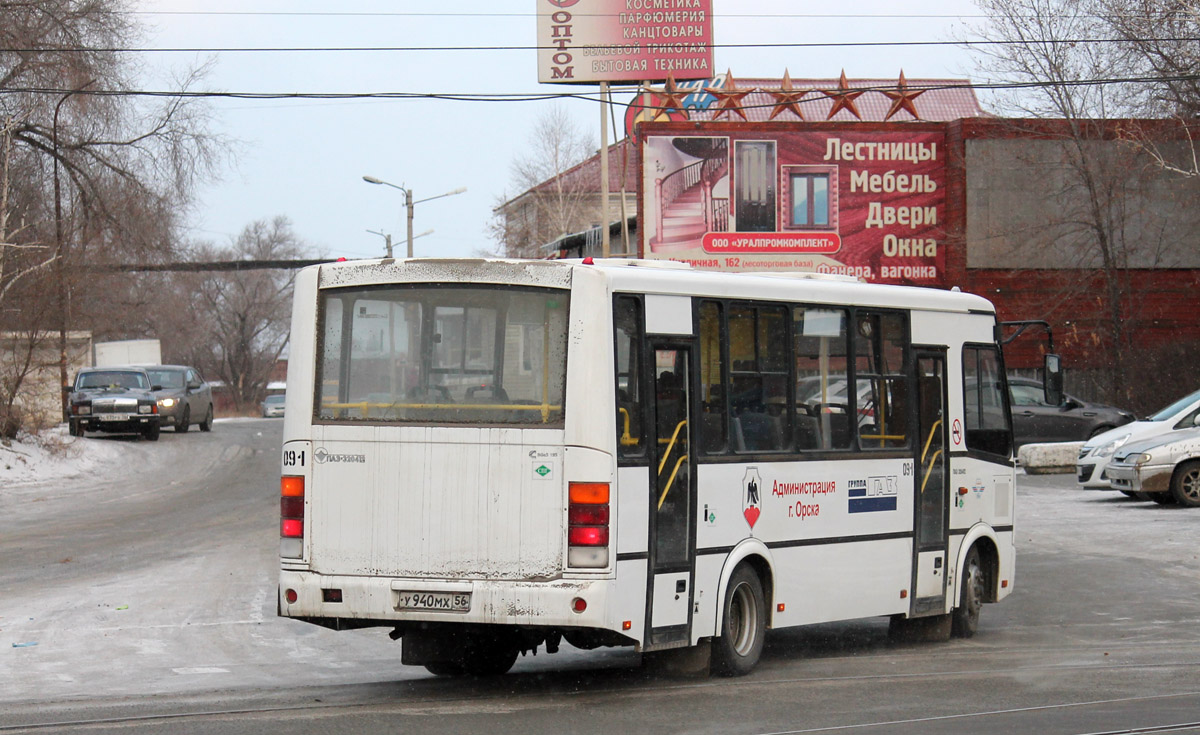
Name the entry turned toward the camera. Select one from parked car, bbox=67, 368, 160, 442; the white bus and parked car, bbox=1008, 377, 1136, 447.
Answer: parked car, bbox=67, 368, 160, 442

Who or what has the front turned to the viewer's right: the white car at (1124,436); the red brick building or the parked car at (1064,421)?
the parked car

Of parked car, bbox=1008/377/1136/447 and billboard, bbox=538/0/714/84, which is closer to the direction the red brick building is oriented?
the parked car

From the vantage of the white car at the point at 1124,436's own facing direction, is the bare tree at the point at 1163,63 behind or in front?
behind

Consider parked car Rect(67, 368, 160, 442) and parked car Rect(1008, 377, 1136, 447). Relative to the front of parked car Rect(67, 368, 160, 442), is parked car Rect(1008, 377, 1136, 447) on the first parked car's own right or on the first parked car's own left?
on the first parked car's own left

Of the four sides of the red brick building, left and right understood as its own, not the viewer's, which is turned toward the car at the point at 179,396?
right

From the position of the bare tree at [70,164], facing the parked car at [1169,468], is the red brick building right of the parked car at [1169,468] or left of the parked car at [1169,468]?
left

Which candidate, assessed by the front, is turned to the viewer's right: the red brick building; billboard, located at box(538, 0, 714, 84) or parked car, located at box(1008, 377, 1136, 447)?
the parked car

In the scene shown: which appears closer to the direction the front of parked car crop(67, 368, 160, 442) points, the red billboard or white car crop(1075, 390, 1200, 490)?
the white car

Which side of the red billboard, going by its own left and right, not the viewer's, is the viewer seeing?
front

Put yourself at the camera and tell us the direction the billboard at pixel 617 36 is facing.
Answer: facing the viewer

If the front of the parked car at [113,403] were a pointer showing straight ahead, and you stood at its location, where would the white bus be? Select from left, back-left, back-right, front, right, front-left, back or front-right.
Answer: front

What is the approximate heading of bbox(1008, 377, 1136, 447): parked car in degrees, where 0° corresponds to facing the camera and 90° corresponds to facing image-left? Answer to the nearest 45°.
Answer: approximately 270°

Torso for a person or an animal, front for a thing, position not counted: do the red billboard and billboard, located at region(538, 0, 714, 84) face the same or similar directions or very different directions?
same or similar directions

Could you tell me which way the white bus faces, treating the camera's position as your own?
facing away from the viewer and to the right of the viewer

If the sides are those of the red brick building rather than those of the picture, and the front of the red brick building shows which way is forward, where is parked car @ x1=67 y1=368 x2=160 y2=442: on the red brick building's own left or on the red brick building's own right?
on the red brick building's own right

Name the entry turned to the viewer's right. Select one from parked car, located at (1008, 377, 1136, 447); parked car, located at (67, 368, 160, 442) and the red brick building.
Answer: parked car, located at (1008, 377, 1136, 447)

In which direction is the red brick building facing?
toward the camera

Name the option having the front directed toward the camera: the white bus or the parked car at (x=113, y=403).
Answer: the parked car

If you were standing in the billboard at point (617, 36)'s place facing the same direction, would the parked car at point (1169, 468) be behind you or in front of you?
in front

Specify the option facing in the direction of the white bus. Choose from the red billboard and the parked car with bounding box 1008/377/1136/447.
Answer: the red billboard
